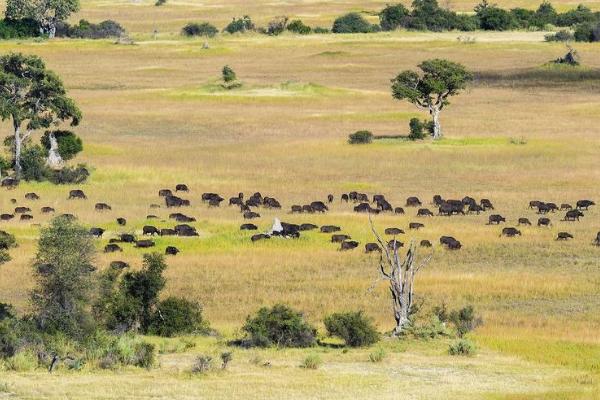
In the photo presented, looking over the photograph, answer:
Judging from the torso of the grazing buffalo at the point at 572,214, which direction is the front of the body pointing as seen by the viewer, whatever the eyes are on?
to the viewer's right

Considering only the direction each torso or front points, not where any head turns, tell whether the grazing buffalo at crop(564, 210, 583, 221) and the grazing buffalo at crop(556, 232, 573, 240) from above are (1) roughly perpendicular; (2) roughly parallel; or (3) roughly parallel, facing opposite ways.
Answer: roughly parallel

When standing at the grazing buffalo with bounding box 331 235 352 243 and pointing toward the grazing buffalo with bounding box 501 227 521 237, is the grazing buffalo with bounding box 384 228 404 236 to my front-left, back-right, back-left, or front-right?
front-left
